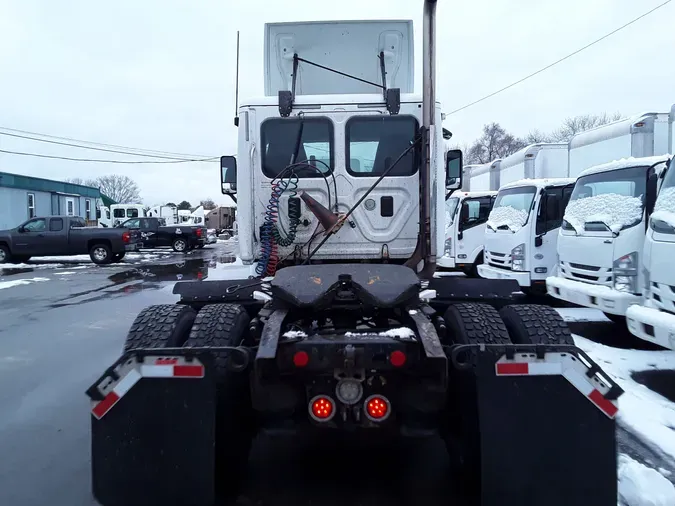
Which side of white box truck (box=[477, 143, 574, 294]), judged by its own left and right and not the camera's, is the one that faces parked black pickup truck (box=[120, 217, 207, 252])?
right

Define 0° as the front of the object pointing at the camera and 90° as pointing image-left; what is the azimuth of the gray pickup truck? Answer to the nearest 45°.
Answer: approximately 90°

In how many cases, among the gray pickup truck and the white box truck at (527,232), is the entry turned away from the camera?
0

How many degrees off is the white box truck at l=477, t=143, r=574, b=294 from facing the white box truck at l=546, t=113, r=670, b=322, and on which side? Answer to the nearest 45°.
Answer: approximately 90° to its left

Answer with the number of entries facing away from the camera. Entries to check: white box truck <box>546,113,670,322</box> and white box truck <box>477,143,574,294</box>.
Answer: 0

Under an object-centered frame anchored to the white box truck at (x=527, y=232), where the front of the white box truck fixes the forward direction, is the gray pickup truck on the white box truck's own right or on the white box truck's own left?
on the white box truck's own right

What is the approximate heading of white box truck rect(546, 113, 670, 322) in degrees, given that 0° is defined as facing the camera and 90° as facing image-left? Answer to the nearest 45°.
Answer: approximately 45°

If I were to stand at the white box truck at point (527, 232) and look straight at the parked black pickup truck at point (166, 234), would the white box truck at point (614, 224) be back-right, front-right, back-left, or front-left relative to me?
back-left

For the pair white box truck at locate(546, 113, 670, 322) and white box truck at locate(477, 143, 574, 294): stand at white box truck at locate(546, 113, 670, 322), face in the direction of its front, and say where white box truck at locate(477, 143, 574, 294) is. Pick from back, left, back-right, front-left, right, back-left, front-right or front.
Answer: right

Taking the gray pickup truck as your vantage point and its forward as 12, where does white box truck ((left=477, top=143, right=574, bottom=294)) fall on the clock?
The white box truck is roughly at 8 o'clock from the gray pickup truck.
